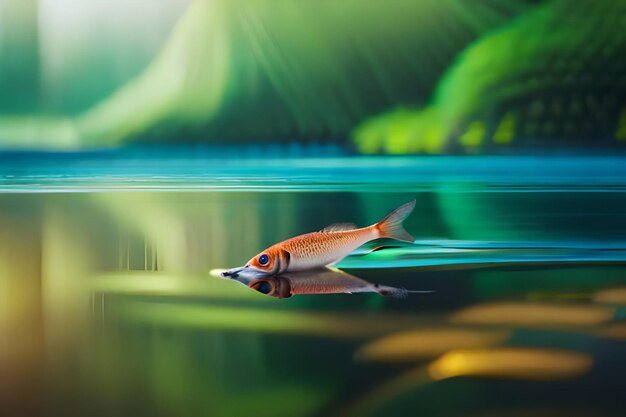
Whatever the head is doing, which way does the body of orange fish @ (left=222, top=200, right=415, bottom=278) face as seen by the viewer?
to the viewer's left
